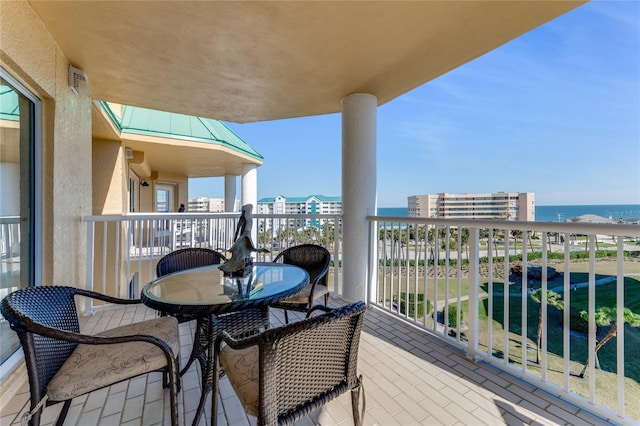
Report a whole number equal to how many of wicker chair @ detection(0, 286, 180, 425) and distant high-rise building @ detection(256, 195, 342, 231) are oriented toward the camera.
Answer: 1

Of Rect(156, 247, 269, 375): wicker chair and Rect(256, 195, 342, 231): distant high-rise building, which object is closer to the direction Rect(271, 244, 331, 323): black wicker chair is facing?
the wicker chair

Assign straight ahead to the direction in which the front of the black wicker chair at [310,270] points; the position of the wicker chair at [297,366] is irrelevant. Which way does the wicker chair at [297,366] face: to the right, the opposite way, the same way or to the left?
to the right

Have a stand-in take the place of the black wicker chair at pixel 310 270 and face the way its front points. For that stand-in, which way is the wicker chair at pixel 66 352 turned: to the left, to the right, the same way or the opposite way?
the opposite way

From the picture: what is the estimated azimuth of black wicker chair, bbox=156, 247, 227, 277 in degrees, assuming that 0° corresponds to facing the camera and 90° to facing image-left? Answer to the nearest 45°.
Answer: approximately 315°

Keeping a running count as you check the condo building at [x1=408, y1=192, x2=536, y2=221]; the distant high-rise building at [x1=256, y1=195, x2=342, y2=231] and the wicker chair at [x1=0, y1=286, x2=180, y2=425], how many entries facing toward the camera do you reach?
2

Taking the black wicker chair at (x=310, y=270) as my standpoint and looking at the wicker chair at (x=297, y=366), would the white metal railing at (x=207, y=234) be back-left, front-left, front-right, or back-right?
back-right

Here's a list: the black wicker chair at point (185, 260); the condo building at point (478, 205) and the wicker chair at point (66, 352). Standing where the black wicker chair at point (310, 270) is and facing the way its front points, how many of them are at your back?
1

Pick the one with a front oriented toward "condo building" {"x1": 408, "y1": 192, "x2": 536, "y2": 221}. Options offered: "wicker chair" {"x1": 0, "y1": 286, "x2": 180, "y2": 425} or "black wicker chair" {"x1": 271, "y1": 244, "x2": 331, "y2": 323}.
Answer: the wicker chair

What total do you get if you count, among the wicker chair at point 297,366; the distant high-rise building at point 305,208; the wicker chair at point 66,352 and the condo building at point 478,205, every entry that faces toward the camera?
2

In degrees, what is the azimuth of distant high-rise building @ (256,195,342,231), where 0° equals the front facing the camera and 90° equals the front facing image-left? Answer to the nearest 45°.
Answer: approximately 0°

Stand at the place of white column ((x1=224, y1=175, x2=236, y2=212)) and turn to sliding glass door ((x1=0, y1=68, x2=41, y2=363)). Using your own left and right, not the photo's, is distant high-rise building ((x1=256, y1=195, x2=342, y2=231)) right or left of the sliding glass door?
left

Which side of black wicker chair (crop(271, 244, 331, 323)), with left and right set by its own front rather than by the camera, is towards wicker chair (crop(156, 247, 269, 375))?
front

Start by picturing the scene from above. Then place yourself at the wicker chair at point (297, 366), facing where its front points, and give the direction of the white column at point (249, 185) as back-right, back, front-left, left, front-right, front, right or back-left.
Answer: front-right
